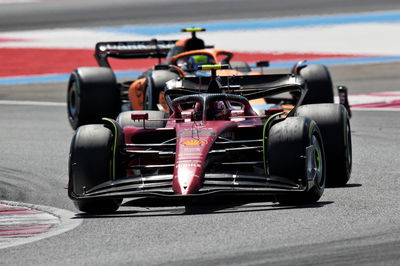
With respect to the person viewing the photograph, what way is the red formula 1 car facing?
facing the viewer

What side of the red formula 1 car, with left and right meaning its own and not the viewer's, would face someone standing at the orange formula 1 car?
back
